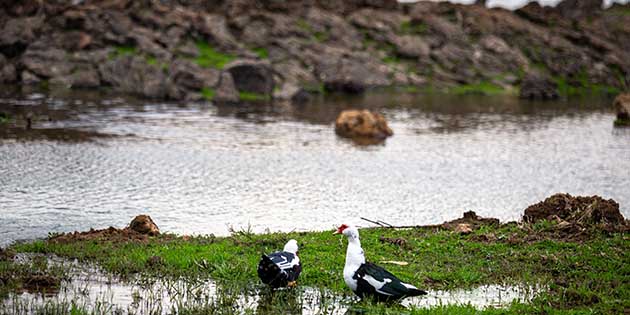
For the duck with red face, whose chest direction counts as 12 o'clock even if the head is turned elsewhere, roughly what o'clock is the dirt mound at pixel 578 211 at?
The dirt mound is roughly at 4 o'clock from the duck with red face.

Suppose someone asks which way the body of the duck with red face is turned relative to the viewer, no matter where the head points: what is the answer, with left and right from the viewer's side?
facing to the left of the viewer

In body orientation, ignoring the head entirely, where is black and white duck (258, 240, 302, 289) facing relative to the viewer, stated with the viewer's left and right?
facing away from the viewer and to the right of the viewer

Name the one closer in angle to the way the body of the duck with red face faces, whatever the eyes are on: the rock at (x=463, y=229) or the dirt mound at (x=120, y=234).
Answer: the dirt mound

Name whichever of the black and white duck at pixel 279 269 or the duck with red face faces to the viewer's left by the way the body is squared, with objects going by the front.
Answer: the duck with red face

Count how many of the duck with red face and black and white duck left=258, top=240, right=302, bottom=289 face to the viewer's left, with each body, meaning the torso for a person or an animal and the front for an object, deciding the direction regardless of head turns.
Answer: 1

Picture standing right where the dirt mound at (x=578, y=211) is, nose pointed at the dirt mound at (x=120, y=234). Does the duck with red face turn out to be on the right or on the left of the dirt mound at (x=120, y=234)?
left

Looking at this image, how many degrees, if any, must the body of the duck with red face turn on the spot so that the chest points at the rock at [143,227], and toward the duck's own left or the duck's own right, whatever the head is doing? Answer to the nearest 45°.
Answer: approximately 45° to the duck's own right

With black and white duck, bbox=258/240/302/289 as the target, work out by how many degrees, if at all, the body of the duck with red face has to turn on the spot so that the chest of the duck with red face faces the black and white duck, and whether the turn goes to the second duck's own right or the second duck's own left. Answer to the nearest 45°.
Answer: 0° — it already faces it

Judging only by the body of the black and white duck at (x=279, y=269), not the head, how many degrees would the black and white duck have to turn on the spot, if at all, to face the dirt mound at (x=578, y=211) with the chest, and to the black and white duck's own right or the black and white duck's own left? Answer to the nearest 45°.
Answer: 0° — it already faces it

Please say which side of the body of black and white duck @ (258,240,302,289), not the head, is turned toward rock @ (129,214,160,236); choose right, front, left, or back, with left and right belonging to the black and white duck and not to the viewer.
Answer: left
